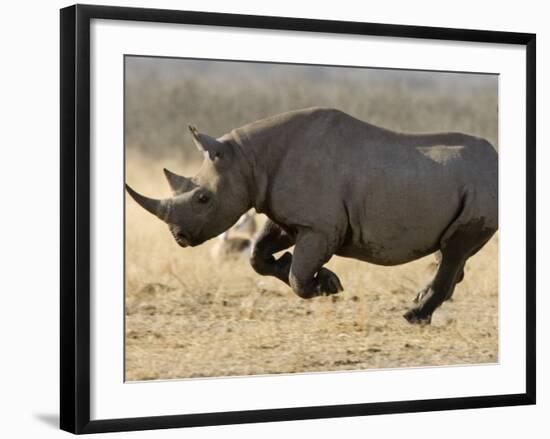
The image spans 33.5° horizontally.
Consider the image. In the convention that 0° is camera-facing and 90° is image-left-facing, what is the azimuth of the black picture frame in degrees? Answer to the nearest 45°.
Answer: approximately 315°
